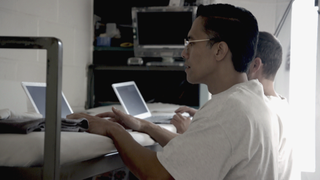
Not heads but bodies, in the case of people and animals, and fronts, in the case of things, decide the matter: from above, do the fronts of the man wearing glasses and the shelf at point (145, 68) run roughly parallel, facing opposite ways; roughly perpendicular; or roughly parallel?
roughly perpendicular

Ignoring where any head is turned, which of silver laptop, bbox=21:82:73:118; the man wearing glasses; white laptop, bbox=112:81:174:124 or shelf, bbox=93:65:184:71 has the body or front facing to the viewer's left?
the man wearing glasses

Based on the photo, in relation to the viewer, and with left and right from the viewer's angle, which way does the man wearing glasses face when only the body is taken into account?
facing to the left of the viewer

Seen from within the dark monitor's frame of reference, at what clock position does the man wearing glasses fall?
The man wearing glasses is roughly at 12 o'clock from the dark monitor.

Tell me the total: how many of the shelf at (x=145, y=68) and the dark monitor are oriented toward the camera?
2

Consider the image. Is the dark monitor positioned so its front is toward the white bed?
yes

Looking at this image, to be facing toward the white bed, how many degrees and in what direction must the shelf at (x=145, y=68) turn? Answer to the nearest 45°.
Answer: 0° — it already faces it
